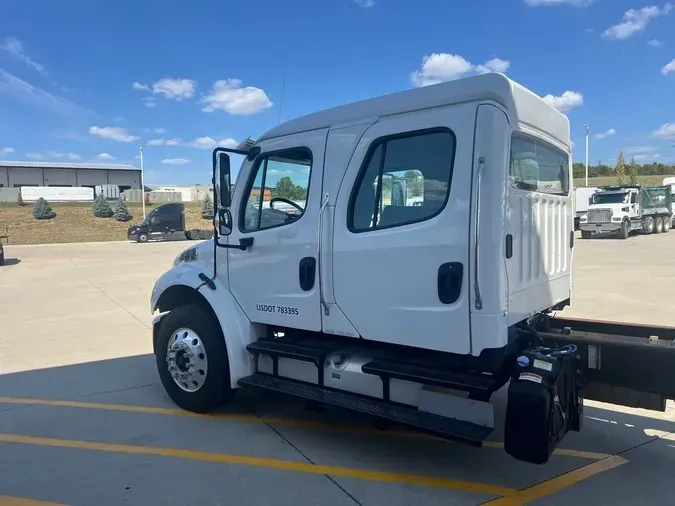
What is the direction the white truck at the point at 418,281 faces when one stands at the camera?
facing away from the viewer and to the left of the viewer

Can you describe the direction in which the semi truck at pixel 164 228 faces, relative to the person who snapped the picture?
facing to the left of the viewer

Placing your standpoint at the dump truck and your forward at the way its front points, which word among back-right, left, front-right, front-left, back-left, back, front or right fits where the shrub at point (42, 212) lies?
front-right

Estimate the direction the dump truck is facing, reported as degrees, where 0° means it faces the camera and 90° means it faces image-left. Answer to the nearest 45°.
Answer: approximately 45°

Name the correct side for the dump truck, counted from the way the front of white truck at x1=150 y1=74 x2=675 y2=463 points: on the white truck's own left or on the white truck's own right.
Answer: on the white truck's own right

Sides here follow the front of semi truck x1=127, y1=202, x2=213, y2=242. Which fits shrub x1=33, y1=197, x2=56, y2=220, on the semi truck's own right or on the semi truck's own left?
on the semi truck's own right

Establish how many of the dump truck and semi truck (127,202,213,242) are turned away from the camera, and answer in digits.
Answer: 0

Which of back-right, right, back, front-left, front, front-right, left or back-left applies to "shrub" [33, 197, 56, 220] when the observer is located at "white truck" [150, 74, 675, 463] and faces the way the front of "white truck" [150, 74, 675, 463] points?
front

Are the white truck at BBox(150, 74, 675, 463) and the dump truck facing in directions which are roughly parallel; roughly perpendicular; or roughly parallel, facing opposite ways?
roughly perpendicular

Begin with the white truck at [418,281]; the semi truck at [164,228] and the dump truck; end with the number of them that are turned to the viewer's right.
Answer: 0

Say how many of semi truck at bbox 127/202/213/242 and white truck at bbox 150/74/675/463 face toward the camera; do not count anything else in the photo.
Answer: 0

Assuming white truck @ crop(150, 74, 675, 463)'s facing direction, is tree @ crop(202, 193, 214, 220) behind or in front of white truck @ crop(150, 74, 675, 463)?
in front

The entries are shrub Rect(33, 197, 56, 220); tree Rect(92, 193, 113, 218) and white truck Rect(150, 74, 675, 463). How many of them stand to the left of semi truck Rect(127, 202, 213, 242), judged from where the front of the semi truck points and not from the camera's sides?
1

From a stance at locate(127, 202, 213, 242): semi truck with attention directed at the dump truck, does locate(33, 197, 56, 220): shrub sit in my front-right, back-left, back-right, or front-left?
back-left

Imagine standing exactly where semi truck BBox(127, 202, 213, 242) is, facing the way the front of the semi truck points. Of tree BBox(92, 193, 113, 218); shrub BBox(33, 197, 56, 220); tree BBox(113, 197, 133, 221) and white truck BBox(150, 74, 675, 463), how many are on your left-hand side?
1

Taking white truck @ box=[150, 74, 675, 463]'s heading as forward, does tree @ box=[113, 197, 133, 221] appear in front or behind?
in front
